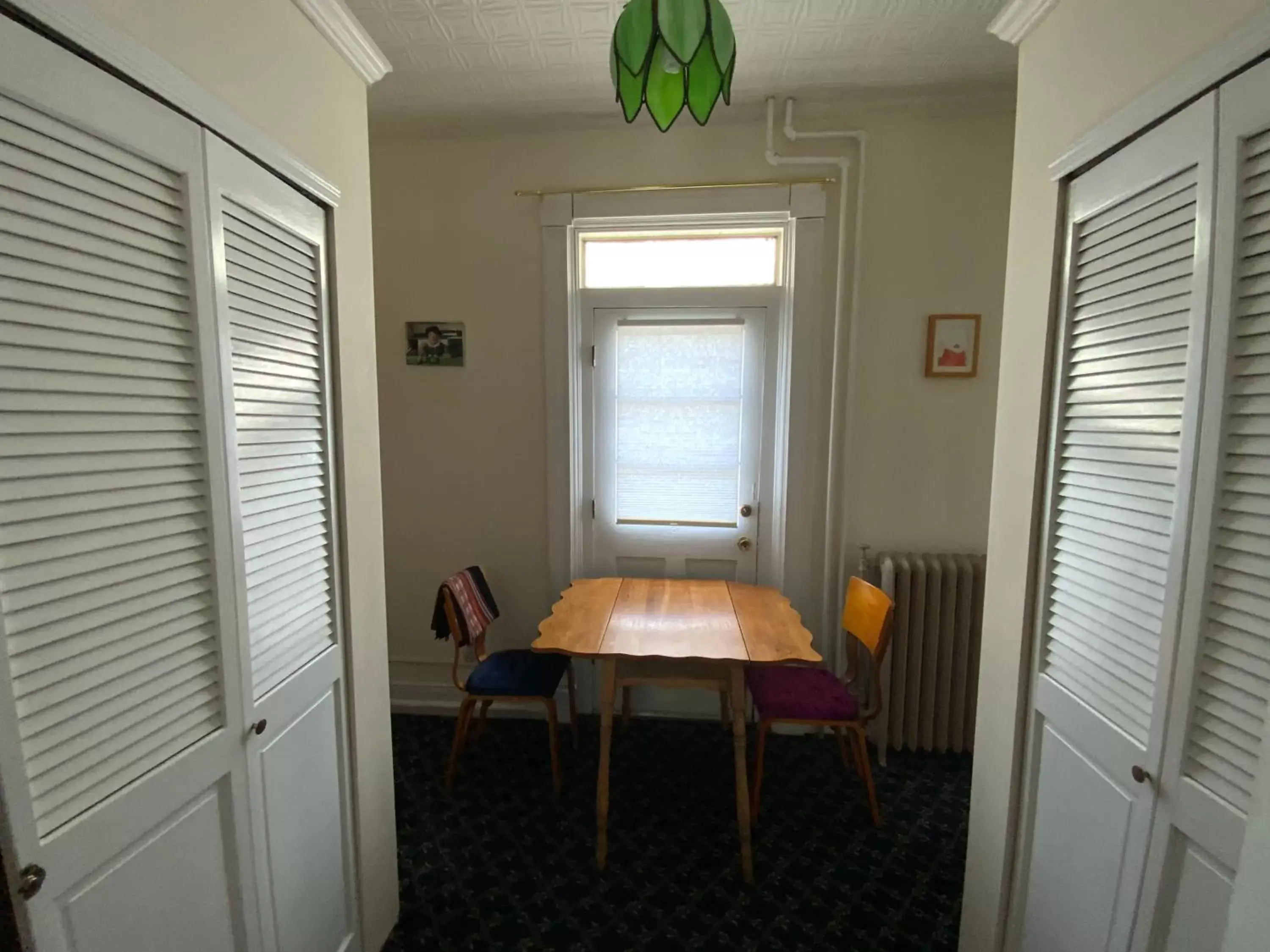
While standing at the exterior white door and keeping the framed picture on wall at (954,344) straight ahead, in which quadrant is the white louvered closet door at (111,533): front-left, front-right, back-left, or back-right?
back-right

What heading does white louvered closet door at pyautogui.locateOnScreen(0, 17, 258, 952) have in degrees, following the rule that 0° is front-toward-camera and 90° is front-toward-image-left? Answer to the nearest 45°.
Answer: approximately 315°

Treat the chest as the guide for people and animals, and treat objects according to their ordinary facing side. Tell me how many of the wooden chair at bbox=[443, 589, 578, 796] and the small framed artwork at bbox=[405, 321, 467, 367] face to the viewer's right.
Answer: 1

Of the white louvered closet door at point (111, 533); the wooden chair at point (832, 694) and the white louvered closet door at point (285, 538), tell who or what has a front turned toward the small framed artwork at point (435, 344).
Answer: the wooden chair

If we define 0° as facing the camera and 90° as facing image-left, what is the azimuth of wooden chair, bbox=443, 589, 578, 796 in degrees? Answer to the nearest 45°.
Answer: approximately 270°

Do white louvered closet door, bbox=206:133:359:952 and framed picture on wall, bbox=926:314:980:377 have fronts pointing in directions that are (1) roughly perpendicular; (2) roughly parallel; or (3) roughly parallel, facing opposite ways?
roughly perpendicular

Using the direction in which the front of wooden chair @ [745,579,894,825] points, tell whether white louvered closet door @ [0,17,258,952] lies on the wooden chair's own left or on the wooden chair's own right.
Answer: on the wooden chair's own left

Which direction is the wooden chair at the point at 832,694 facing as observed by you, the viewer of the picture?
facing to the left of the viewer

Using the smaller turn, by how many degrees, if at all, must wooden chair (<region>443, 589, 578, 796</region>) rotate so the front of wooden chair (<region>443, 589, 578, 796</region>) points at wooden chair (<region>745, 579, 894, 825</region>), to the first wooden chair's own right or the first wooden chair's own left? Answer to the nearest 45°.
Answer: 0° — it already faces it

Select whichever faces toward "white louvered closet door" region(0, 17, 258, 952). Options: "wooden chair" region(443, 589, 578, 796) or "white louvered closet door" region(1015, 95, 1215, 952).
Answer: "white louvered closet door" region(1015, 95, 1215, 952)

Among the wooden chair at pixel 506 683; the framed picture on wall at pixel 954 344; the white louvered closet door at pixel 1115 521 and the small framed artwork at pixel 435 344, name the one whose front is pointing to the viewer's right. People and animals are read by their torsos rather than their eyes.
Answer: the wooden chair

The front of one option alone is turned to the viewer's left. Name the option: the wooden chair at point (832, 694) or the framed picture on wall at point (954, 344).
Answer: the wooden chair

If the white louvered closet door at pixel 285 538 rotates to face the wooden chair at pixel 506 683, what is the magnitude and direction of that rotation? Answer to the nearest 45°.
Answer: approximately 90° to its left

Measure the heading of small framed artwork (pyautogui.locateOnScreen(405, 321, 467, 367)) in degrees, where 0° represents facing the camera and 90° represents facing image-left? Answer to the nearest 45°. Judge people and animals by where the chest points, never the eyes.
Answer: approximately 0°

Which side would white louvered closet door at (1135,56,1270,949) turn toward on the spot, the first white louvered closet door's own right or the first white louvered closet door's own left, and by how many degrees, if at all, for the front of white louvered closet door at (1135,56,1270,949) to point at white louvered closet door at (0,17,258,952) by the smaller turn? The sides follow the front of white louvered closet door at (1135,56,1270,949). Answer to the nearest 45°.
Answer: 0° — it already faces it

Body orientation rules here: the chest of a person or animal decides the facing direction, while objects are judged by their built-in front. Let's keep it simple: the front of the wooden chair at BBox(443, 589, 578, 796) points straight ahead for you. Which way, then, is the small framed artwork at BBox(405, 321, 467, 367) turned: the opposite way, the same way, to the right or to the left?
to the right

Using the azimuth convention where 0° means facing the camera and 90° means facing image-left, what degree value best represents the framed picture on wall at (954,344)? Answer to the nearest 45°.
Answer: approximately 0°
